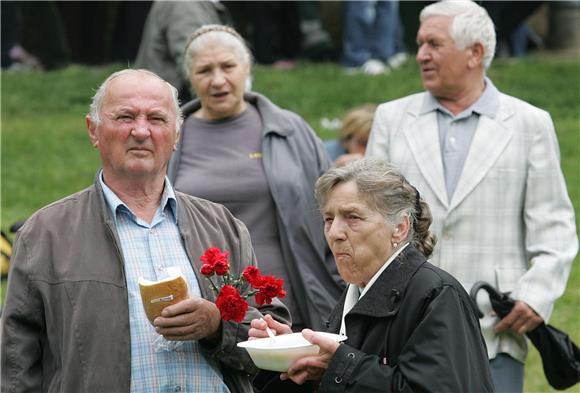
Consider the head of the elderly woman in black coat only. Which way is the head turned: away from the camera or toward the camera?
toward the camera

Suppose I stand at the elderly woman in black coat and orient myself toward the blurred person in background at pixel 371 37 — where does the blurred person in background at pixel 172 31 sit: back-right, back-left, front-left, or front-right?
front-left

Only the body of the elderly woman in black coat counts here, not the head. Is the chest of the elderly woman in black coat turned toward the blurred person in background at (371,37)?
no

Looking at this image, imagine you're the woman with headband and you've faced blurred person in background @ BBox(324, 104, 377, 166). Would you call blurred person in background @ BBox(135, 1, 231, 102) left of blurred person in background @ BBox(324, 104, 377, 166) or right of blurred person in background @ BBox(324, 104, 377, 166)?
left

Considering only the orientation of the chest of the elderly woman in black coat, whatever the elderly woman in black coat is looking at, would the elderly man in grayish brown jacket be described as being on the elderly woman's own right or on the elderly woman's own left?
on the elderly woman's own right

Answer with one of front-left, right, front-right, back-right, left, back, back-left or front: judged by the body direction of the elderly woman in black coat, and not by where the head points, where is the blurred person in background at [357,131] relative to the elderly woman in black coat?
back-right

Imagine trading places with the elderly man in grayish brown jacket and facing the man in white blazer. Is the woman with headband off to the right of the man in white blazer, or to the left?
left

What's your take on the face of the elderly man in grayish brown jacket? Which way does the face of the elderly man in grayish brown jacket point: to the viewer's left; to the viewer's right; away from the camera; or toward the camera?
toward the camera

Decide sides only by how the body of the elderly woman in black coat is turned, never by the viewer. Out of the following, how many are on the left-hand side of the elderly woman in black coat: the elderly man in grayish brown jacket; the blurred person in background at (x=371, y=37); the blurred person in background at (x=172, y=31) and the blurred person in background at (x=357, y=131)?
0

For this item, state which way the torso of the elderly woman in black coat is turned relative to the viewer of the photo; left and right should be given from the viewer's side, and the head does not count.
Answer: facing the viewer and to the left of the viewer

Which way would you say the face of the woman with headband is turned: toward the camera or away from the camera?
toward the camera

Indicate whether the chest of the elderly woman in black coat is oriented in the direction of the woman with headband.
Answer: no

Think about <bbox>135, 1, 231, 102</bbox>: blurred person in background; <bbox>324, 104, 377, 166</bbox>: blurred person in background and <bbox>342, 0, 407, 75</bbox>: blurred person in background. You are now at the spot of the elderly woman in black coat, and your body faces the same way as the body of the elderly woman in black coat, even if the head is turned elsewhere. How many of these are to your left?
0

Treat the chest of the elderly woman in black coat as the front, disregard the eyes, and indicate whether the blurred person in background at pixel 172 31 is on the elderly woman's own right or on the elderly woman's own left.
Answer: on the elderly woman's own right

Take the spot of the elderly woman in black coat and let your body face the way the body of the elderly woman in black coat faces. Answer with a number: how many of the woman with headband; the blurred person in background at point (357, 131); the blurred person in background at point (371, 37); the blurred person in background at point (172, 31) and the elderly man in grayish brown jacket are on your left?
0

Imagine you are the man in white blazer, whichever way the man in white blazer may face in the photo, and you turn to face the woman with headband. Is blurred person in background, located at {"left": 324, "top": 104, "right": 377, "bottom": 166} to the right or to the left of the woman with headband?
right

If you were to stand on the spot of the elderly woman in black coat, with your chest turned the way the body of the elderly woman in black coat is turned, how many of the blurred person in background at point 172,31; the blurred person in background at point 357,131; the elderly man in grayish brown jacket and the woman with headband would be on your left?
0
